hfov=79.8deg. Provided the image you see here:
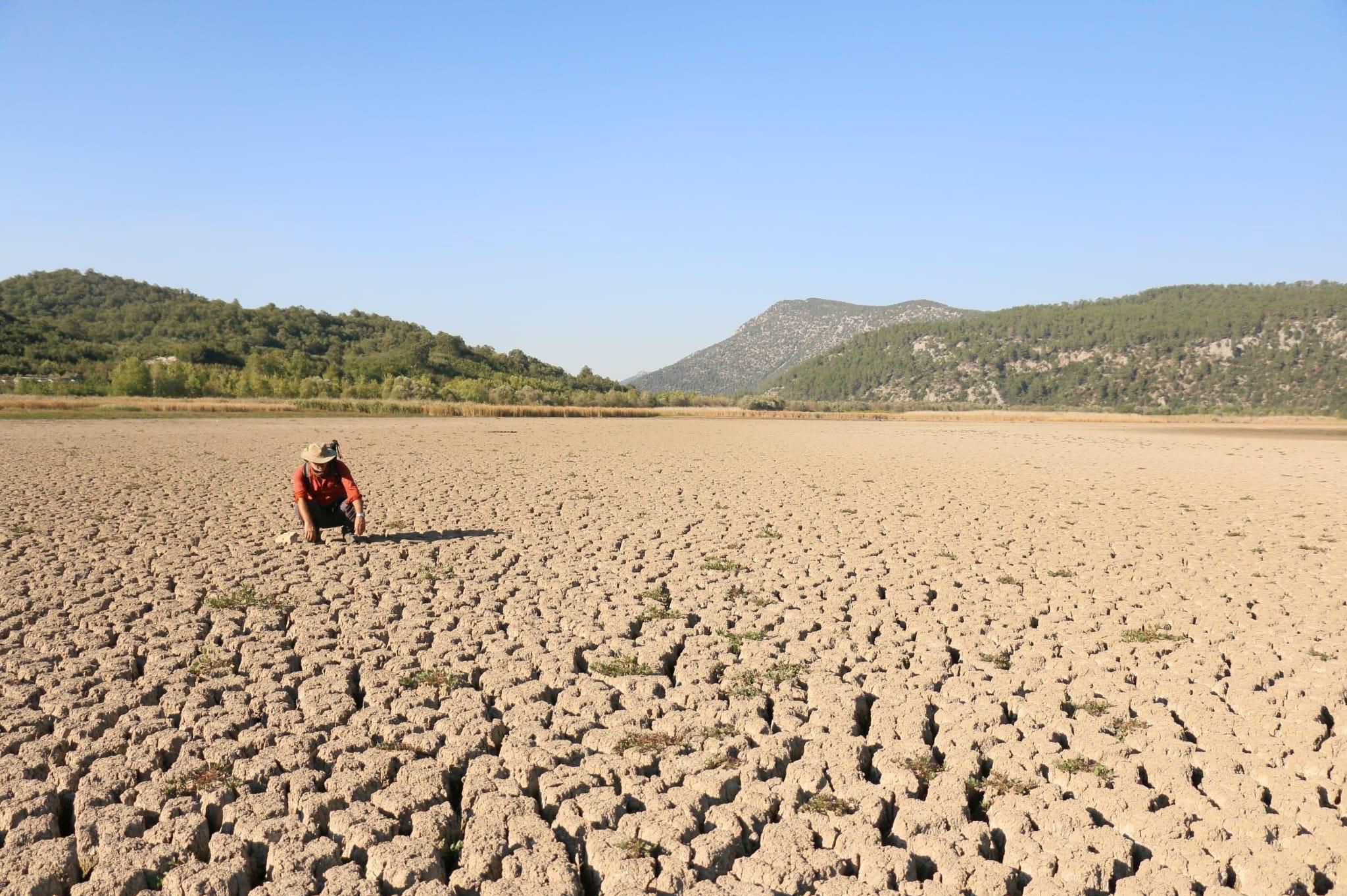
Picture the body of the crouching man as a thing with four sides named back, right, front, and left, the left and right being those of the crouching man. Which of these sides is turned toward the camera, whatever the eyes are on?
front

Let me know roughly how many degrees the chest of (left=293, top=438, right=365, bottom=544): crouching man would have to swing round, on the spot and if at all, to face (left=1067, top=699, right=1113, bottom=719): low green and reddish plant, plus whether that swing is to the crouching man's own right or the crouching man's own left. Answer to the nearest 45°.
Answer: approximately 45° to the crouching man's own left

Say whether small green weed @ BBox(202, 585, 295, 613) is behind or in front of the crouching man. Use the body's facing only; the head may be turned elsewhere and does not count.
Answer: in front

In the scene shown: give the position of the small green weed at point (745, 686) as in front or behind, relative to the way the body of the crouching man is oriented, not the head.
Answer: in front

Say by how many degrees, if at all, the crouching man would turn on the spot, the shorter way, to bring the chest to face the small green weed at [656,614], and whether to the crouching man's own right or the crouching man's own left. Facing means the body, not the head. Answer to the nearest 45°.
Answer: approximately 45° to the crouching man's own left

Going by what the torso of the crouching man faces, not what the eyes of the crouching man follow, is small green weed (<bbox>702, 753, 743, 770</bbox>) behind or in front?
in front

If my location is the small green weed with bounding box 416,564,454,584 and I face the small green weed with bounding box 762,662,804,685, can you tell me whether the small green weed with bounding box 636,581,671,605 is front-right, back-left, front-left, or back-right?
front-left

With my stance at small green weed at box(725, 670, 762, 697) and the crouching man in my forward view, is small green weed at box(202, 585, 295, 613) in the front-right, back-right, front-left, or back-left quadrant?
front-left

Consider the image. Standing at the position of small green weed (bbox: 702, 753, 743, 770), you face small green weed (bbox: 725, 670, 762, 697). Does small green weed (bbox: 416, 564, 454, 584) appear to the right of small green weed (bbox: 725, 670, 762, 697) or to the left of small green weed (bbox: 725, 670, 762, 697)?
left

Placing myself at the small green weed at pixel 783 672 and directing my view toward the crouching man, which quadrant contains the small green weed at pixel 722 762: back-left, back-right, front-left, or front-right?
back-left

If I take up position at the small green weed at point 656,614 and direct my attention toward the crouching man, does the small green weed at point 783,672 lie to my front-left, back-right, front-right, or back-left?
back-left

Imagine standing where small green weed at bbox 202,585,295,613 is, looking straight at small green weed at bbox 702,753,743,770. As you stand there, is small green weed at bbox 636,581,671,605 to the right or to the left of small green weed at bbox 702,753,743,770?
left

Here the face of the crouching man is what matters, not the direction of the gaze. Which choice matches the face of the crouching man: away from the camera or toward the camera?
toward the camera
